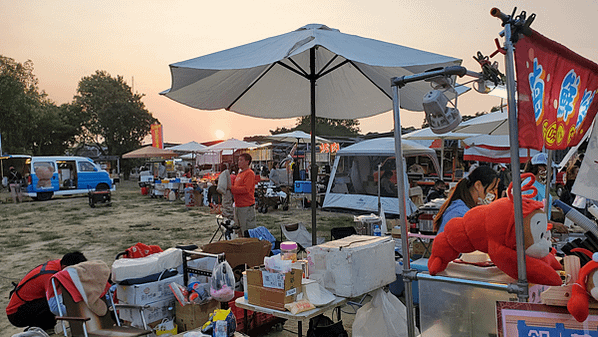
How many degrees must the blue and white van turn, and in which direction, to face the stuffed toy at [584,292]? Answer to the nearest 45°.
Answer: approximately 90° to its right

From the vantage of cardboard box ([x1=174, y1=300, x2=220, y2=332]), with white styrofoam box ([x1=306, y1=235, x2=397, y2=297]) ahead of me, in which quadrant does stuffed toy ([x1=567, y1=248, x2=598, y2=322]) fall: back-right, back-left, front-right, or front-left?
front-right

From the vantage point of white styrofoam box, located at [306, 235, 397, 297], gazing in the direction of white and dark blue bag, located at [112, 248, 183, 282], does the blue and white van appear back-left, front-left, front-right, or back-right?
front-right

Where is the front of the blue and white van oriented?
to the viewer's right

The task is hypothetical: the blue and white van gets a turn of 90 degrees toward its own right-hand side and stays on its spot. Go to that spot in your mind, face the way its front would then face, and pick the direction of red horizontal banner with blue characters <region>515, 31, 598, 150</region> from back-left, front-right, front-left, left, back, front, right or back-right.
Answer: front

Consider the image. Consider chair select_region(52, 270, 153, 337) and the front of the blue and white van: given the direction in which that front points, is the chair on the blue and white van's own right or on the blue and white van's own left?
on the blue and white van's own right
